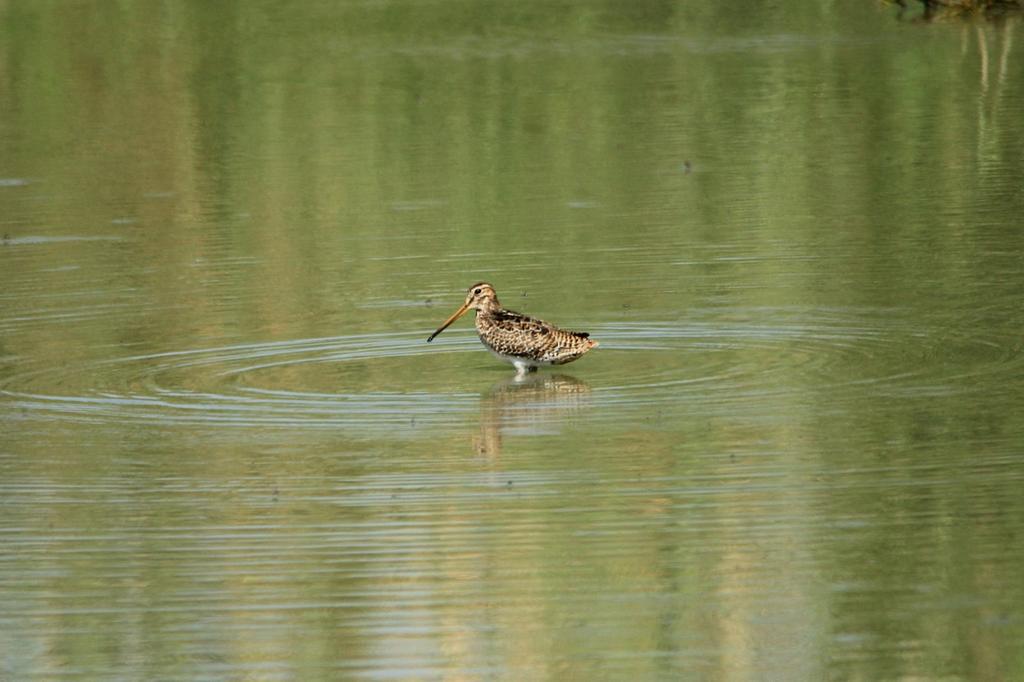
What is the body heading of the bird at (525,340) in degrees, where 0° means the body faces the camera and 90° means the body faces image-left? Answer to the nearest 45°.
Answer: approximately 90°
